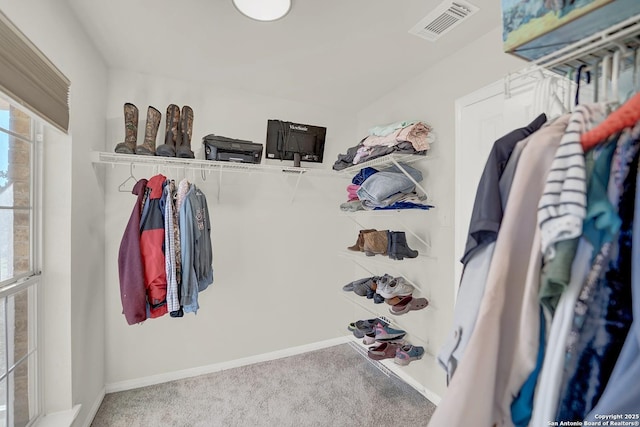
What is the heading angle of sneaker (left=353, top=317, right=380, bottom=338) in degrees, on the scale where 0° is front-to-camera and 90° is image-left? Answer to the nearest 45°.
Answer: approximately 45°

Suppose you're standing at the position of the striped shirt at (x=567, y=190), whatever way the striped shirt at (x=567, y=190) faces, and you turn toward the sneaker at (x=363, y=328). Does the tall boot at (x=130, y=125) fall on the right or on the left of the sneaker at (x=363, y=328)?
left

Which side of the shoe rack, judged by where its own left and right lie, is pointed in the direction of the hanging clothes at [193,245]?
front

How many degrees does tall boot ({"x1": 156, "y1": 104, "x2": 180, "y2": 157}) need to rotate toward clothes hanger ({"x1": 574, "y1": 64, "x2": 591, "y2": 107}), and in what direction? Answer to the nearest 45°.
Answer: approximately 90° to its left

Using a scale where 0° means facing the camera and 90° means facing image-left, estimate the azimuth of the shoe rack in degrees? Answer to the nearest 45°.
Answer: approximately 45°
